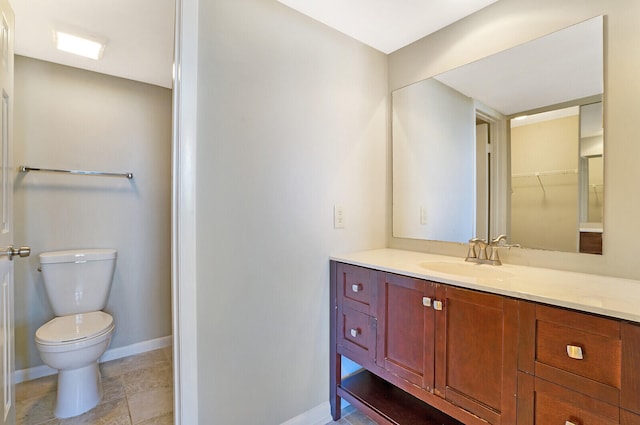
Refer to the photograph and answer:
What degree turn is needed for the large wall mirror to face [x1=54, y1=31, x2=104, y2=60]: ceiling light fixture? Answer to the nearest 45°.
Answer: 0° — it already faces it

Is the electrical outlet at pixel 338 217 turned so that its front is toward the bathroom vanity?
yes

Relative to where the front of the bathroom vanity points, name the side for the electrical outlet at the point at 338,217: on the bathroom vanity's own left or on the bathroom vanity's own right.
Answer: on the bathroom vanity's own right

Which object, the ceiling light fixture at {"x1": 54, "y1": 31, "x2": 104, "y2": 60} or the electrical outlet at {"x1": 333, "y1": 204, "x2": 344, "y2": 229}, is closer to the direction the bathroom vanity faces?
the ceiling light fixture

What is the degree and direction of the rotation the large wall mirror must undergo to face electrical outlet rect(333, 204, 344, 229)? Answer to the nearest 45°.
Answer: approximately 45° to its right

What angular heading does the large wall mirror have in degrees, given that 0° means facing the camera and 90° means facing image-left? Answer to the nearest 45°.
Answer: approximately 45°
